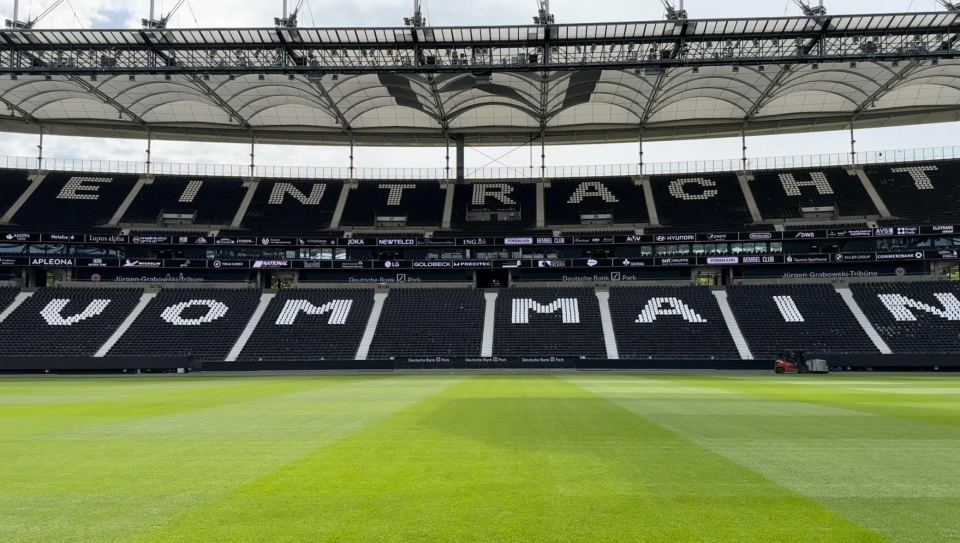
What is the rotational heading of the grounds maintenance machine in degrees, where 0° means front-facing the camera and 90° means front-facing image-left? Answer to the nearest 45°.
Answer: approximately 90°
